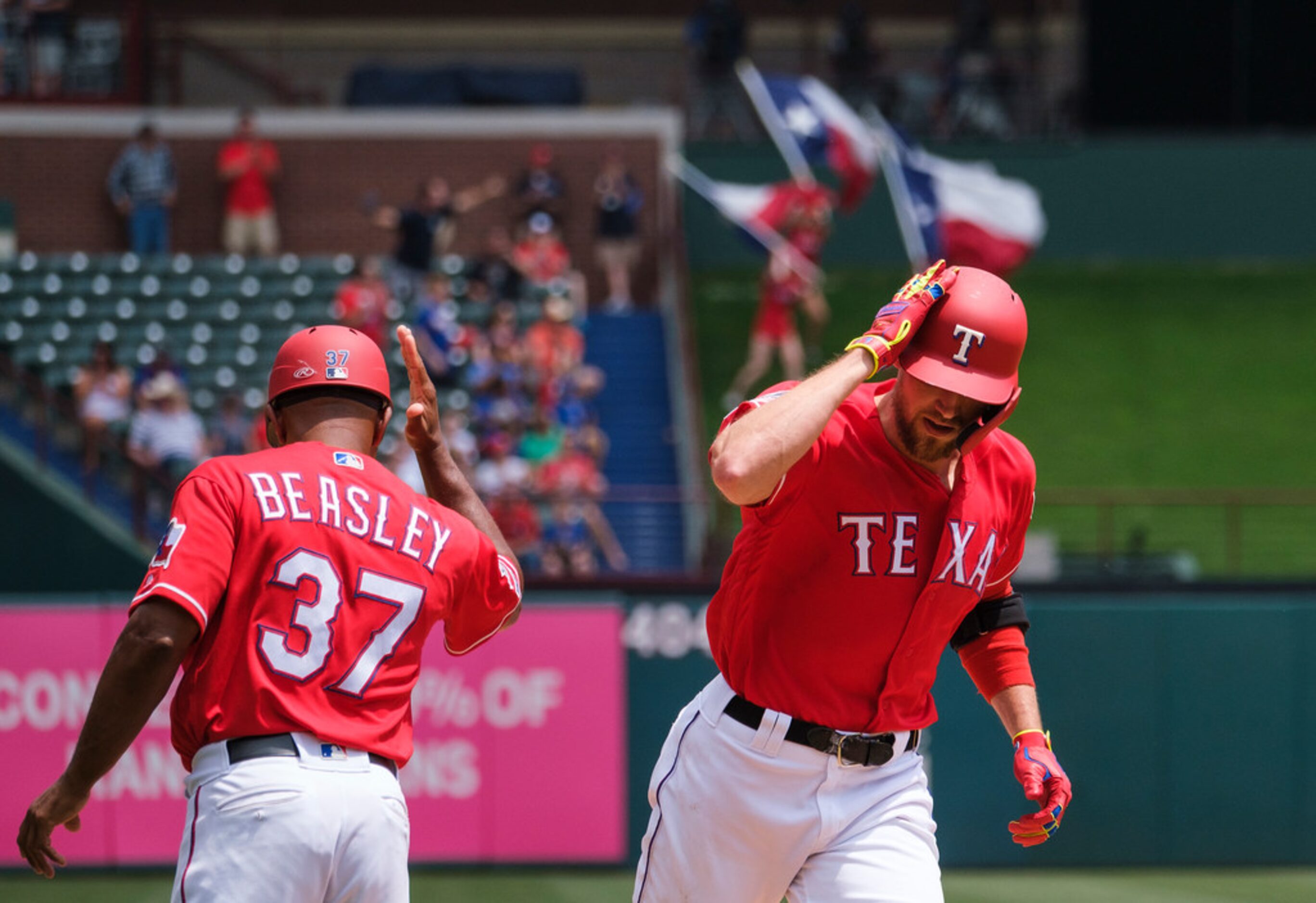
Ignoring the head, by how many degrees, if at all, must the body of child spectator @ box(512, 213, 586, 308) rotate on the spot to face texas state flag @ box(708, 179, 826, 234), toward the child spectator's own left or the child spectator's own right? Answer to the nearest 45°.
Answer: approximately 90° to the child spectator's own left

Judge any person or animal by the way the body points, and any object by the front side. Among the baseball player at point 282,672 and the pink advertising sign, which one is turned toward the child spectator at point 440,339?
the baseball player

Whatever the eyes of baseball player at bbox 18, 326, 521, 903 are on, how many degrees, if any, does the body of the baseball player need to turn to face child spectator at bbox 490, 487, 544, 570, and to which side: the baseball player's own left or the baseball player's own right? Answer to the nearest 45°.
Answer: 0° — they already face them

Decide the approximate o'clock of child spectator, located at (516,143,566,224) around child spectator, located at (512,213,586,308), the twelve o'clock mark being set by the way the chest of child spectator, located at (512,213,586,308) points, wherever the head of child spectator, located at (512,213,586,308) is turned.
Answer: child spectator, located at (516,143,566,224) is roughly at 6 o'clock from child spectator, located at (512,213,586,308).

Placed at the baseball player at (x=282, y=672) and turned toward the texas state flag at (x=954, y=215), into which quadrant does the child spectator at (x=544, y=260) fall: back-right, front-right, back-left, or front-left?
front-left

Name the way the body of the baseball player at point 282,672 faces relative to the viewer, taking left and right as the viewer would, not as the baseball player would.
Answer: facing away from the viewer

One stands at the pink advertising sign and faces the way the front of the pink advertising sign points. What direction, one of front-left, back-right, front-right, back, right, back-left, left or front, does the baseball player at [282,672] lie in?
front

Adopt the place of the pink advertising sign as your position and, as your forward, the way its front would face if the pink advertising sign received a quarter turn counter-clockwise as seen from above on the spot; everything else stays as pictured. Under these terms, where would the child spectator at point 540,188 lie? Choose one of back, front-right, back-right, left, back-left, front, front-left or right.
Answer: left

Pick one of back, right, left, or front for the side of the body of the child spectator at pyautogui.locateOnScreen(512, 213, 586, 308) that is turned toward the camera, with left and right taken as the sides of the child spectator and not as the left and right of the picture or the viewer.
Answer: front

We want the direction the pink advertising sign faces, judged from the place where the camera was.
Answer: facing the viewer

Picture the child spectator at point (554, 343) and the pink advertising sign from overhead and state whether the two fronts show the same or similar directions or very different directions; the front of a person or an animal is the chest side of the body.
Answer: same or similar directions

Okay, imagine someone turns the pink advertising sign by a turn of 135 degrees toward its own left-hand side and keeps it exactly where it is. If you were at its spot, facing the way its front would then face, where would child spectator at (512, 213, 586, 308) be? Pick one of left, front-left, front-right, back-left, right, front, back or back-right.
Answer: front-left

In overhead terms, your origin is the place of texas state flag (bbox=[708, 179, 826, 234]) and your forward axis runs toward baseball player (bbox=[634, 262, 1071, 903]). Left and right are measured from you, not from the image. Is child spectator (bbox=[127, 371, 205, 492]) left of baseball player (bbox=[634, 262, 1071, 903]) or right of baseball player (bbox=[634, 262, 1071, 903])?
right

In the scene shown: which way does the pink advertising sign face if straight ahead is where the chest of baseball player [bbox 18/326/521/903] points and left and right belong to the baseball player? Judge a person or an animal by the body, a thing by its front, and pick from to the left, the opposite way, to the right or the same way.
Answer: the opposite way

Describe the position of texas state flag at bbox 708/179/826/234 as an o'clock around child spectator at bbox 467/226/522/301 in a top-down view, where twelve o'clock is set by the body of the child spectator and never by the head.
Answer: The texas state flag is roughly at 9 o'clock from the child spectator.

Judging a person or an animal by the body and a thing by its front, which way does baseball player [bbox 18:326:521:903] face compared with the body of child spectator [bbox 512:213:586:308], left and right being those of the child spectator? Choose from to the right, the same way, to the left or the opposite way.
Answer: the opposite way

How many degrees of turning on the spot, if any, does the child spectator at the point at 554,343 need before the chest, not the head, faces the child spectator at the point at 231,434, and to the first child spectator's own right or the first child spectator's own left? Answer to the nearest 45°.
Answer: approximately 45° to the first child spectator's own right

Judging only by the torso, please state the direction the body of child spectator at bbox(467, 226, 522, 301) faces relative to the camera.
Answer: toward the camera
